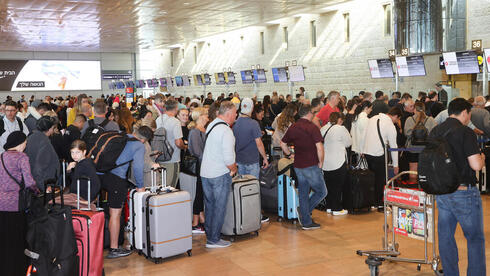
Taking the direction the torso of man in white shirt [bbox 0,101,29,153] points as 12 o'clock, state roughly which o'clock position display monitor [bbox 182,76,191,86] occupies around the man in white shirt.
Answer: The display monitor is roughly at 7 o'clock from the man in white shirt.

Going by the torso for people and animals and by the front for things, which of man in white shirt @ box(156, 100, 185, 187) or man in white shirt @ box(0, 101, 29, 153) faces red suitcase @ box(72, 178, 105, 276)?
man in white shirt @ box(0, 101, 29, 153)

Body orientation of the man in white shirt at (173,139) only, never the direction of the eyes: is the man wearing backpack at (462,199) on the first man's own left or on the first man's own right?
on the first man's own right

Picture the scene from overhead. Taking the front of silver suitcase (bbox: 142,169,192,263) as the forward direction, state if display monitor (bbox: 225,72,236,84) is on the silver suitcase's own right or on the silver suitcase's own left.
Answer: on the silver suitcase's own left

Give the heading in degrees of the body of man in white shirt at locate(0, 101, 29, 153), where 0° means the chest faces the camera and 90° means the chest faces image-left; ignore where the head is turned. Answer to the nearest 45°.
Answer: approximately 0°

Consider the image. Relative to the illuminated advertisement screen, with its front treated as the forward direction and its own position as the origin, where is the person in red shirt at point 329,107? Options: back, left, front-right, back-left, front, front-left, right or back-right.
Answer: front

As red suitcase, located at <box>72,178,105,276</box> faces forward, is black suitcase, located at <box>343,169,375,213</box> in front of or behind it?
behind

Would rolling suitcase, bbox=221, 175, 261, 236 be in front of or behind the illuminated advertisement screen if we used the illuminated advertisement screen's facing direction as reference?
in front

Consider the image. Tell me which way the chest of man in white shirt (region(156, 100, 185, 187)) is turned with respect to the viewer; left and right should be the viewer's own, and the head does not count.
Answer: facing away from the viewer and to the right of the viewer

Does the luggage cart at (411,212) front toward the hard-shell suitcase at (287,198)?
no

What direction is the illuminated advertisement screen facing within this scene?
toward the camera

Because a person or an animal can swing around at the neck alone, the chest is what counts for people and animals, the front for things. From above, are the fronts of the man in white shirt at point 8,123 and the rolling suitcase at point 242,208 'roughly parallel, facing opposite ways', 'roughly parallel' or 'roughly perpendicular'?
roughly parallel

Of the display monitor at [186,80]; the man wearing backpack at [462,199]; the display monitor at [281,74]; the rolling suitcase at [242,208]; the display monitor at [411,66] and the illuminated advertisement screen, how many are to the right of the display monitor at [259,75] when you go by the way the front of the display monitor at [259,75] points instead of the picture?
2

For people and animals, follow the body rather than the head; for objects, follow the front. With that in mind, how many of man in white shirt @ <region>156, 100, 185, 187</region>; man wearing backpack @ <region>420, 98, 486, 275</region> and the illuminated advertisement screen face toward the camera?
1
